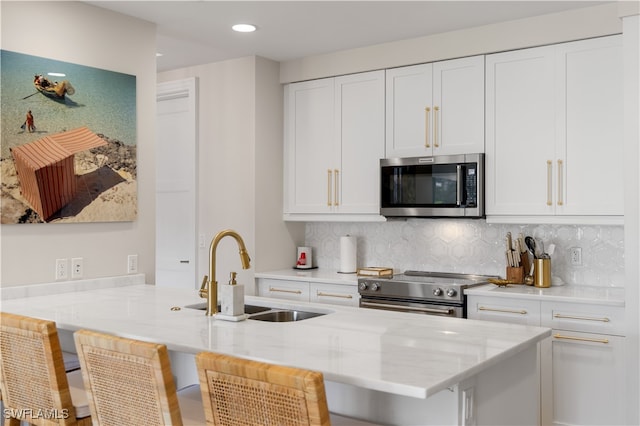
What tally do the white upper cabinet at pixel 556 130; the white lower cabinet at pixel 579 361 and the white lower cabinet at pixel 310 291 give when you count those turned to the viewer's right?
0

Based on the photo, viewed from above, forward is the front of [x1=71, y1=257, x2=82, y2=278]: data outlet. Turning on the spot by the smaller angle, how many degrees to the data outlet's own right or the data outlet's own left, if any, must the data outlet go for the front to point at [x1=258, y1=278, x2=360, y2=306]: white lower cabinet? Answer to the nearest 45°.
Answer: approximately 45° to the data outlet's own left

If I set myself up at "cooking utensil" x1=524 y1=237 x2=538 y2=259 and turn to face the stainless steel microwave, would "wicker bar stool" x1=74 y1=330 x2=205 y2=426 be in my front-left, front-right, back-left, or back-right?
front-left

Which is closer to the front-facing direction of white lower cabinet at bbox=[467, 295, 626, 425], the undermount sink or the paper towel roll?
the undermount sink

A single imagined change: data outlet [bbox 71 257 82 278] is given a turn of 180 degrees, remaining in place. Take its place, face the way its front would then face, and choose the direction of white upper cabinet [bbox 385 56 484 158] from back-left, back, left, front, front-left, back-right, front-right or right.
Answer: back-right

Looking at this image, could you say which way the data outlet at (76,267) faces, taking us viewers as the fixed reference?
facing the viewer and to the right of the viewer

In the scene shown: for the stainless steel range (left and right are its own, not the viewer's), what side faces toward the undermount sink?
front

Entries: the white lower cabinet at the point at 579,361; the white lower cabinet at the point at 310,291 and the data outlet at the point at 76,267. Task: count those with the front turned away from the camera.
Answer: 0

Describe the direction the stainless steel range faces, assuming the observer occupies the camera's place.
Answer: facing the viewer and to the left of the viewer

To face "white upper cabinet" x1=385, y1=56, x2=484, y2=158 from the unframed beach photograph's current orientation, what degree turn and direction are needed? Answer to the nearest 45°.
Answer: approximately 45° to its left

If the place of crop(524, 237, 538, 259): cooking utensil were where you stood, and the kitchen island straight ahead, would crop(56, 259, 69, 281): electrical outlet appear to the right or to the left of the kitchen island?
right

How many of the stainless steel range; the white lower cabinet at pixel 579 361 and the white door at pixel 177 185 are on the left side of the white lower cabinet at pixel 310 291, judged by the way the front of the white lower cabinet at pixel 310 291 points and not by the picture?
2

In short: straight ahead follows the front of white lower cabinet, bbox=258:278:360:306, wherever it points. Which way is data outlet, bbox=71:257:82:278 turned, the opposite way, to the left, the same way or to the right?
to the left

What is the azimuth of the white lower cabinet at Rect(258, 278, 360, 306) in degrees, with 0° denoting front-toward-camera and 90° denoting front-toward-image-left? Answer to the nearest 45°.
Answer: approximately 45°
